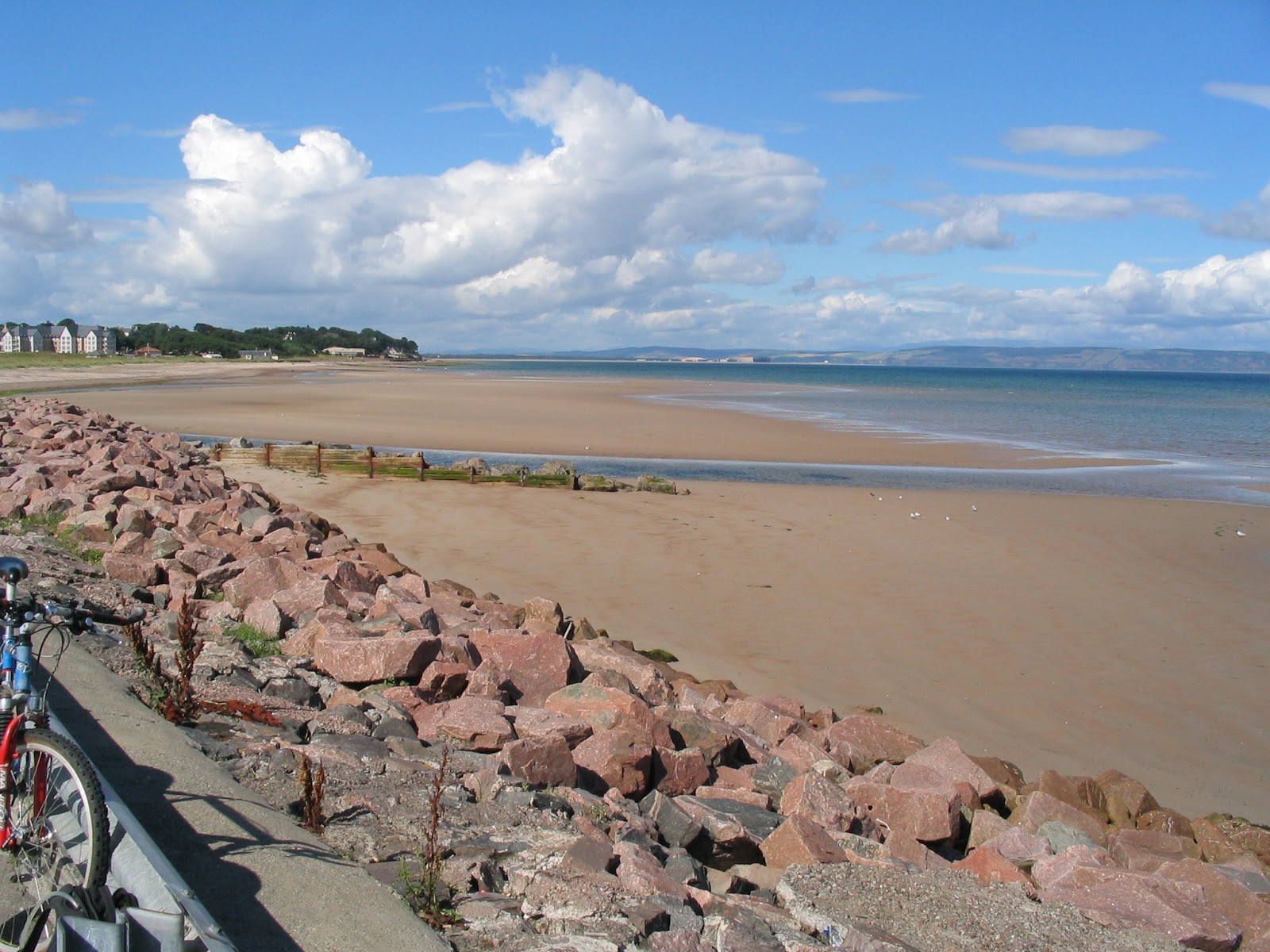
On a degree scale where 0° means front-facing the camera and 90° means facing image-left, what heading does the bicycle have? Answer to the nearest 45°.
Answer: approximately 315°

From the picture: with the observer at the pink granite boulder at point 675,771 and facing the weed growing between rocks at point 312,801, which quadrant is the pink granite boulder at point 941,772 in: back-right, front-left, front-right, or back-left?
back-left

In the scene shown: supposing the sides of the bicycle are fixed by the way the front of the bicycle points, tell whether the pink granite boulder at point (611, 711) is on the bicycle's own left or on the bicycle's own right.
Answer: on the bicycle's own left

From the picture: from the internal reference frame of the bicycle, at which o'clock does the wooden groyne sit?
The wooden groyne is roughly at 8 o'clock from the bicycle.

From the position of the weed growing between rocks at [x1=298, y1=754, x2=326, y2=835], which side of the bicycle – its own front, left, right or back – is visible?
left

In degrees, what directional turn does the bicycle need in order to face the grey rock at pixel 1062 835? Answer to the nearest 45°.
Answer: approximately 45° to its left

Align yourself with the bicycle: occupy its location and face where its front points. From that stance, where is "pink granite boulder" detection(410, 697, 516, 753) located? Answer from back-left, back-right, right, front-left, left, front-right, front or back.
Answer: left

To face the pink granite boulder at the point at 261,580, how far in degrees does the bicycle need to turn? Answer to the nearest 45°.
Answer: approximately 135° to its left

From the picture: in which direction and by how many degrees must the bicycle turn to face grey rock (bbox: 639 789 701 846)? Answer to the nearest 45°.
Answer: approximately 45° to its left

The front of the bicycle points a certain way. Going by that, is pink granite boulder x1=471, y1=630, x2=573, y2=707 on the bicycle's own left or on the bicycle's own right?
on the bicycle's own left
